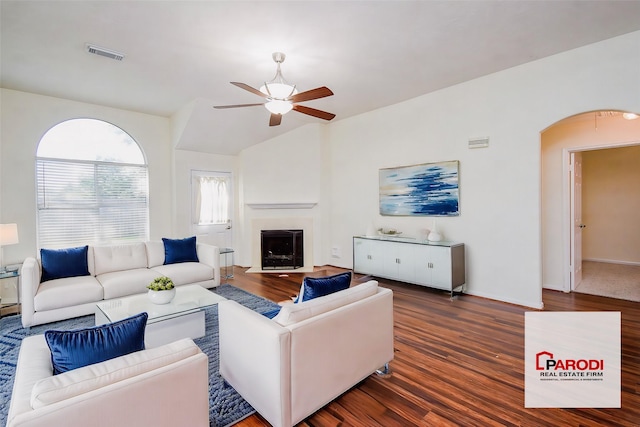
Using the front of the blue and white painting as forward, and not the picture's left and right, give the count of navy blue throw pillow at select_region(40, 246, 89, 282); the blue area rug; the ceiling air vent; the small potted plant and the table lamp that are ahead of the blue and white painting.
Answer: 5

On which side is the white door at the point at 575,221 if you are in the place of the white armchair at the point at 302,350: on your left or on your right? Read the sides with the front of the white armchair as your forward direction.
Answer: on your right

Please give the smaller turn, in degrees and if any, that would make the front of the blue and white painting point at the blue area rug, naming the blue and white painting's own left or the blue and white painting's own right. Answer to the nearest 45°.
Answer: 0° — it already faces it

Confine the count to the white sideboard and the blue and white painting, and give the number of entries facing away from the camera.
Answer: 0

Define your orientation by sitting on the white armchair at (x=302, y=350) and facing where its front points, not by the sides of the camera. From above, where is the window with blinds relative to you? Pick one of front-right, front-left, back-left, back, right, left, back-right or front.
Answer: front

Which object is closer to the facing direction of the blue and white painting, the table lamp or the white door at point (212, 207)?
the table lamp

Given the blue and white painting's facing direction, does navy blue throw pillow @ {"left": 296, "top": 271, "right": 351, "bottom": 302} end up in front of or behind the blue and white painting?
in front

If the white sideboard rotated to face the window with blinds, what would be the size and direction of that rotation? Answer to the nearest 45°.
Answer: approximately 45° to its right

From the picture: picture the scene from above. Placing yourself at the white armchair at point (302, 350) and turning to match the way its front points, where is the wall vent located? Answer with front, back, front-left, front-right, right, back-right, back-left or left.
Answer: right

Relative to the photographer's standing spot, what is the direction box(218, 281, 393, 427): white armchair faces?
facing away from the viewer and to the left of the viewer

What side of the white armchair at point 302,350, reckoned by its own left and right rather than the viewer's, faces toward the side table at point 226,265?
front

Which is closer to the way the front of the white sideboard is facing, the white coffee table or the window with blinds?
the white coffee table

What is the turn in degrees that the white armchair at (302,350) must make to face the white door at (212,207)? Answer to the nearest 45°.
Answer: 0° — it already faces it

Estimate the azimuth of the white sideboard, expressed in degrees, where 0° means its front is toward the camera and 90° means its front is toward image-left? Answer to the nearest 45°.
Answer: approximately 45°

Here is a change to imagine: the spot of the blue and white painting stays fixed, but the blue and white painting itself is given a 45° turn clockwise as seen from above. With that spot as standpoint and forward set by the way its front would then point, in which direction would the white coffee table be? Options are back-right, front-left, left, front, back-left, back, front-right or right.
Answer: front-left

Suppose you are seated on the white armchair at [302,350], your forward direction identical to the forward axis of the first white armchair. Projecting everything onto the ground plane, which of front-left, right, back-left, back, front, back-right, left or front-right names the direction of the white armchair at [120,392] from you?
left

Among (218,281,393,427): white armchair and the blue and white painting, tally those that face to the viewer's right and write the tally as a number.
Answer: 0

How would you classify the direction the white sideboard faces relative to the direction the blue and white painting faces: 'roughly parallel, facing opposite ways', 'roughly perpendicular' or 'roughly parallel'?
roughly parallel
